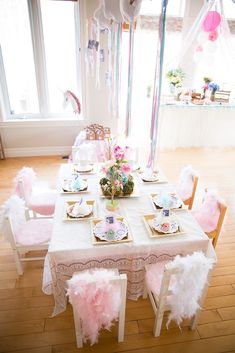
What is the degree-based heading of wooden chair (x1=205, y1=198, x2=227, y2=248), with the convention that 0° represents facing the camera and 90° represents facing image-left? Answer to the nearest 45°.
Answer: approximately 90°

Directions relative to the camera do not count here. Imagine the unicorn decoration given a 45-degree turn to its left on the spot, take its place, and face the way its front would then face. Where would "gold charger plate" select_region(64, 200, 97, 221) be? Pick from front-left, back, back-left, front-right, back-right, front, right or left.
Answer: front-left

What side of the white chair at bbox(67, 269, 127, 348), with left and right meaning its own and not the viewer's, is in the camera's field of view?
back

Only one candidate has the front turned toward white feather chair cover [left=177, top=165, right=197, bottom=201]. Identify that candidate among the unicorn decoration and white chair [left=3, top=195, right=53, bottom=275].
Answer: the white chair

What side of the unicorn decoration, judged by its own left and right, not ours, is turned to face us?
left

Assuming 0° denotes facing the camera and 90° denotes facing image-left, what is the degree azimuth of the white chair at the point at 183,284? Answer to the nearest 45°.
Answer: approximately 135°

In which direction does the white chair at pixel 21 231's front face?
to the viewer's right

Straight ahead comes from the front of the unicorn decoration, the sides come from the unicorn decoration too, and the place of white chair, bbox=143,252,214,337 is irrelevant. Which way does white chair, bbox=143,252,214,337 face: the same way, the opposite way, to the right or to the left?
to the right

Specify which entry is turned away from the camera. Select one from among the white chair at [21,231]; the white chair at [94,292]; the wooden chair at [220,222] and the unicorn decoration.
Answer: the white chair at [94,292]

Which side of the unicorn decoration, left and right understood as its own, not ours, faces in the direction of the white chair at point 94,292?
left
